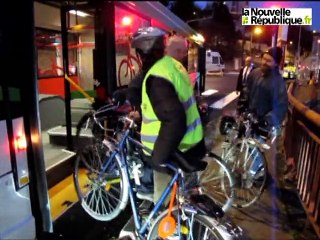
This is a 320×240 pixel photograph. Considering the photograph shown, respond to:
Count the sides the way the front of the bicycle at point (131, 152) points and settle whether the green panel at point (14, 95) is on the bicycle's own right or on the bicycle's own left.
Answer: on the bicycle's own left

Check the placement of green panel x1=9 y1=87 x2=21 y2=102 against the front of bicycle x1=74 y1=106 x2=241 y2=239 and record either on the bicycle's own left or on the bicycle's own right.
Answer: on the bicycle's own left

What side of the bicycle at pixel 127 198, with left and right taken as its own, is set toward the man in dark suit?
right

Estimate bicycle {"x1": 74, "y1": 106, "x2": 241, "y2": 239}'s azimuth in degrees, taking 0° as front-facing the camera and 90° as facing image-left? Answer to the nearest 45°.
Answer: approximately 135°

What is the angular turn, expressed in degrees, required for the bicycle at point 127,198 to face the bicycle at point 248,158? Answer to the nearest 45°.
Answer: approximately 90° to its right
